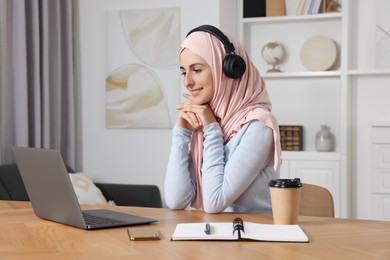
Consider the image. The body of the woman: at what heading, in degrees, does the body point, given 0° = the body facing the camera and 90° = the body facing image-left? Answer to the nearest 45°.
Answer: approximately 45°

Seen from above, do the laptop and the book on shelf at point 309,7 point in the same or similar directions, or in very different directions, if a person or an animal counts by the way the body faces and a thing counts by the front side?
very different directions

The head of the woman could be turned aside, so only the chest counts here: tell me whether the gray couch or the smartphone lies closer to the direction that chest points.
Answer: the smartphone

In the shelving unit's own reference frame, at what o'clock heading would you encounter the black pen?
The black pen is roughly at 12 o'clock from the shelving unit.
